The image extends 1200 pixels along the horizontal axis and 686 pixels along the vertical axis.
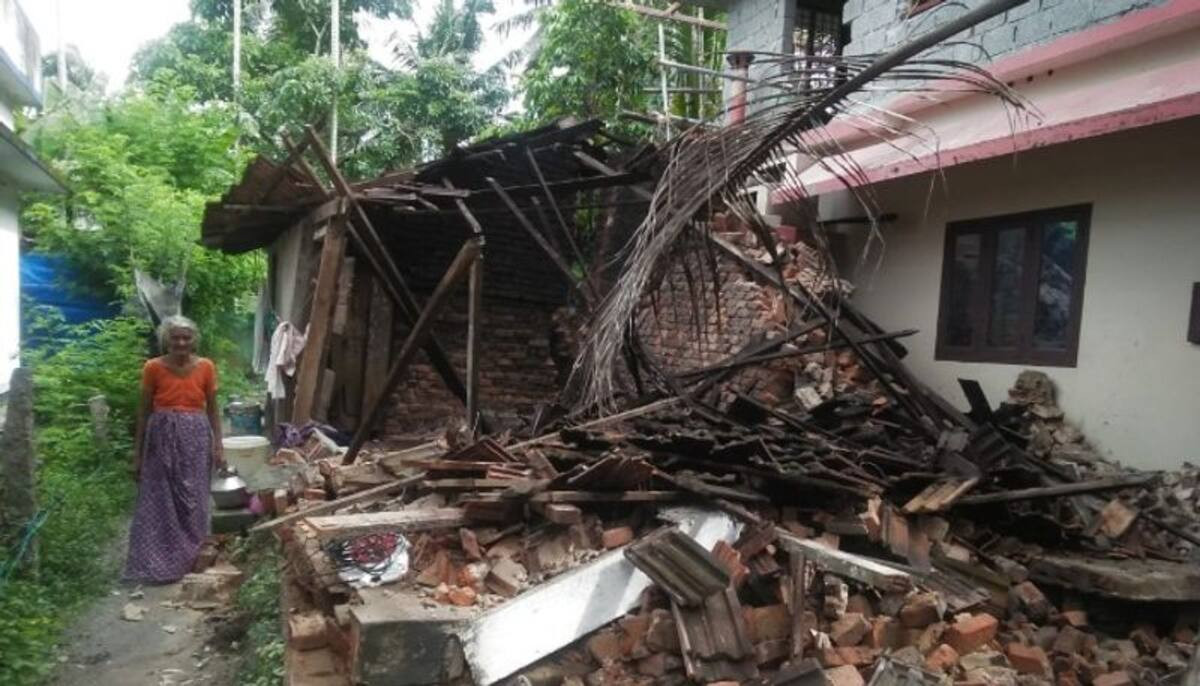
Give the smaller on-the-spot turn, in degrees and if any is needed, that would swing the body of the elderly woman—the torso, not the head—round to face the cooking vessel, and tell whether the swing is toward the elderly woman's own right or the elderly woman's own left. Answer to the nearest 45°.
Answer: approximately 135° to the elderly woman's own left

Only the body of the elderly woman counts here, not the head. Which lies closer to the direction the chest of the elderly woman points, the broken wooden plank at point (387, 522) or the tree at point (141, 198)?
the broken wooden plank

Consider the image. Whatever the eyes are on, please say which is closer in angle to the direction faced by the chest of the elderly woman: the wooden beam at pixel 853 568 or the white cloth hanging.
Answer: the wooden beam

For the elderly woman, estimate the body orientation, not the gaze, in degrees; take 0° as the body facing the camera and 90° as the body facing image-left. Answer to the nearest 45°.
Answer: approximately 0°

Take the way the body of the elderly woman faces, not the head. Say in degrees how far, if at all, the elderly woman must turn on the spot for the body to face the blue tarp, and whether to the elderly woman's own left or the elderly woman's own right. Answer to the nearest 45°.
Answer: approximately 180°

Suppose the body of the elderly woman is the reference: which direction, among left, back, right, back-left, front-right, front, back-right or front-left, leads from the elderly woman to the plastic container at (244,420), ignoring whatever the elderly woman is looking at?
back

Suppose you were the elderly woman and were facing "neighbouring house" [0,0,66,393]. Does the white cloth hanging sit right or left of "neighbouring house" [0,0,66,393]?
right

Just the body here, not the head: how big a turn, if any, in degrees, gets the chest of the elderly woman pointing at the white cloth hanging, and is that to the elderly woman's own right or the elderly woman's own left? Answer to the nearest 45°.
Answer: approximately 135° to the elderly woman's own left

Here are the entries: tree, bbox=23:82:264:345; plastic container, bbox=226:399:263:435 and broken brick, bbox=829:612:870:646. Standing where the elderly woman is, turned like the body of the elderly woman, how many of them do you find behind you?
2

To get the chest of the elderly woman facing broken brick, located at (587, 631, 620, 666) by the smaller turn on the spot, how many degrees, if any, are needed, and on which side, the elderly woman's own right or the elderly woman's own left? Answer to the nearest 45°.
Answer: approximately 45° to the elderly woman's own left

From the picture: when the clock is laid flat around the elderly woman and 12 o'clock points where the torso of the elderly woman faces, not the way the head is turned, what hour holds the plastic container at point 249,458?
The plastic container is roughly at 7 o'clock from the elderly woman.

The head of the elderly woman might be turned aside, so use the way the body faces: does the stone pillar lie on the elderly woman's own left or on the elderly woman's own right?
on the elderly woman's own right
